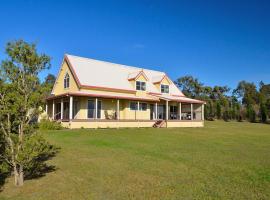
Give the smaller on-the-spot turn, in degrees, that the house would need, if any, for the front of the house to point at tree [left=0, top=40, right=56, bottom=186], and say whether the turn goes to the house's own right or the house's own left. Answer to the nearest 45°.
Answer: approximately 45° to the house's own right

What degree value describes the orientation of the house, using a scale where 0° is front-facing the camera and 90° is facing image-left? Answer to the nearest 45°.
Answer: approximately 315°
